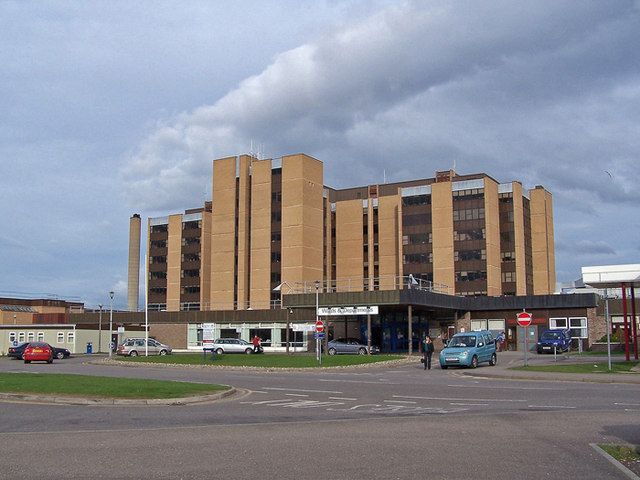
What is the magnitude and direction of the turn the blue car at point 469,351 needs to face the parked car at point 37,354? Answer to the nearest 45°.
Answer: approximately 45° to its right

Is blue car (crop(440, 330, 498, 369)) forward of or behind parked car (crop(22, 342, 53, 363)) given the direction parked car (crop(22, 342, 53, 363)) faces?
behind

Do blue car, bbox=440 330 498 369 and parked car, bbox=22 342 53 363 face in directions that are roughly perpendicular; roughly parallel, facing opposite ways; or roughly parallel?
roughly perpendicular

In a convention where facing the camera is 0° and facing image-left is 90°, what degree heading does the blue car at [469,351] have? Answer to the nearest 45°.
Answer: approximately 45°
